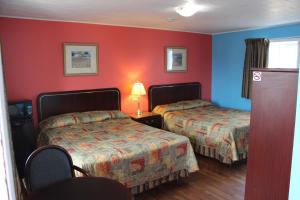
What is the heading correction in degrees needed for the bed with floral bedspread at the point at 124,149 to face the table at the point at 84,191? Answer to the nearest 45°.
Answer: approximately 45° to its right

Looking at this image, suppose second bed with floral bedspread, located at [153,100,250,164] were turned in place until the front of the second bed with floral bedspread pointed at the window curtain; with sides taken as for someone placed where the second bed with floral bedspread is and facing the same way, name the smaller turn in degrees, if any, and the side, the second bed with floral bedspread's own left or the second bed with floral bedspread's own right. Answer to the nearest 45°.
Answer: approximately 90° to the second bed with floral bedspread's own left

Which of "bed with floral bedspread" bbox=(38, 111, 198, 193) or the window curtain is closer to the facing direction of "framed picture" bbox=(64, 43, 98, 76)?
the bed with floral bedspread

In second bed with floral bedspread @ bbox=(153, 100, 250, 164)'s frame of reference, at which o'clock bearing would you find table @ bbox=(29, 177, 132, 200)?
The table is roughly at 2 o'clock from the second bed with floral bedspread.

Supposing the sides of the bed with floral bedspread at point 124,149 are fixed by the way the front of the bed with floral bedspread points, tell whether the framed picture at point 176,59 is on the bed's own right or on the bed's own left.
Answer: on the bed's own left

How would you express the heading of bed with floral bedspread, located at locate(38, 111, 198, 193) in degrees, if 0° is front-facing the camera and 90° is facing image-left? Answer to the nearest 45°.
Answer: approximately 315°

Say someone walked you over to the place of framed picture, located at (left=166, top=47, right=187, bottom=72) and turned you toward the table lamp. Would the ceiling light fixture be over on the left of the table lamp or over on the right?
left

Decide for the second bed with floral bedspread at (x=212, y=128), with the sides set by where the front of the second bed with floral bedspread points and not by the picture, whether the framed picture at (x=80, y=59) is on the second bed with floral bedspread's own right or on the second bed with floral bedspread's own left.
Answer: on the second bed with floral bedspread's own right

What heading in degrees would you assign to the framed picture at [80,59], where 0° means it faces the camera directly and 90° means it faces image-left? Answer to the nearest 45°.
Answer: approximately 0°
